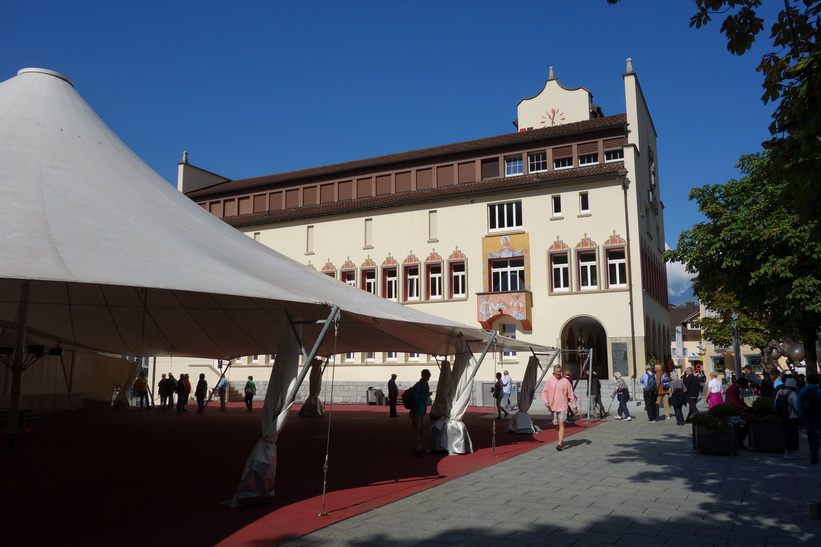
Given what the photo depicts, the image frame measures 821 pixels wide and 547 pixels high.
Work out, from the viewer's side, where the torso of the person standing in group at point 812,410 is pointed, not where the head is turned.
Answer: away from the camera

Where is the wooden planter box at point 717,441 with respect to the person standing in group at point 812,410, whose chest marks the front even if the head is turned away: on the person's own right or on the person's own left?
on the person's own left

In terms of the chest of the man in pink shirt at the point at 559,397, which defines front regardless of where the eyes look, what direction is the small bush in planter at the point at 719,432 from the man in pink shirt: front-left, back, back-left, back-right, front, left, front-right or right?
left

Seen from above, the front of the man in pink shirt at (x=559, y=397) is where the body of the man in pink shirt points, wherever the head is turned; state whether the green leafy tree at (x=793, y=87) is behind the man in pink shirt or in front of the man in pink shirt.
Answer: in front

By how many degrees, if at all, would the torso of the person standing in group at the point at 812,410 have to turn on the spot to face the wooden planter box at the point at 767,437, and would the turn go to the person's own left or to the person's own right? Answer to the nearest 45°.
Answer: approximately 45° to the person's own left

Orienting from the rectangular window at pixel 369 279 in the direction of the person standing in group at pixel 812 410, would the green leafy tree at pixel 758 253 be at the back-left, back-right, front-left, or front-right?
front-left

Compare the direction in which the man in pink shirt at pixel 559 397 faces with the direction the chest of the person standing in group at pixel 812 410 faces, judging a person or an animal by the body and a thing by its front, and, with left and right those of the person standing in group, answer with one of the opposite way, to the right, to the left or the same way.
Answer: the opposite way

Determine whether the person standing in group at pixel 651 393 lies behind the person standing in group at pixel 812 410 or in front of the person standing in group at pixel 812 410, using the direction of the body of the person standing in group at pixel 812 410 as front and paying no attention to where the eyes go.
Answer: in front

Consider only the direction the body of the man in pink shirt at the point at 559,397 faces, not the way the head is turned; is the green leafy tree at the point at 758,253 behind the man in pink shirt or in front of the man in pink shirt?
behind

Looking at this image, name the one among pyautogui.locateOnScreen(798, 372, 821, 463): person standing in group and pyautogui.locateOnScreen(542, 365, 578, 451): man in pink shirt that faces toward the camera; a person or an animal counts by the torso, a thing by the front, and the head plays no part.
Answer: the man in pink shirt

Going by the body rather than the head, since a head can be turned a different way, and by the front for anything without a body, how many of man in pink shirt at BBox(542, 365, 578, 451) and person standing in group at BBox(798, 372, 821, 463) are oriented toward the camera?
1

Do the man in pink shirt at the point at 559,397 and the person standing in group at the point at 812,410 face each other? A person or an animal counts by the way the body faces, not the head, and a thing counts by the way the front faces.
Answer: no

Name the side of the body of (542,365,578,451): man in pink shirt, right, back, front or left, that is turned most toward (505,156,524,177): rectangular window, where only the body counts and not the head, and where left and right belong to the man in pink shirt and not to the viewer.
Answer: back

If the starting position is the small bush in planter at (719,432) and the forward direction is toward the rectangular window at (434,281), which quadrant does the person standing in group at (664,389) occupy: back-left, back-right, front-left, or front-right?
front-right

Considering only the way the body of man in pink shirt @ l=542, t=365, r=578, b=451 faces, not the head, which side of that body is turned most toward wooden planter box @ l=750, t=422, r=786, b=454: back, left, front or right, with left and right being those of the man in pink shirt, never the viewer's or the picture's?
left

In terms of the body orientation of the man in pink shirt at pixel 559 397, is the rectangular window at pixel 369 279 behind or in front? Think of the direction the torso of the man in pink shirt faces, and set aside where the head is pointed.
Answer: behind

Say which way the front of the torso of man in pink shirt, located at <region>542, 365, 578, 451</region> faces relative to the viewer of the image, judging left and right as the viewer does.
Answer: facing the viewer

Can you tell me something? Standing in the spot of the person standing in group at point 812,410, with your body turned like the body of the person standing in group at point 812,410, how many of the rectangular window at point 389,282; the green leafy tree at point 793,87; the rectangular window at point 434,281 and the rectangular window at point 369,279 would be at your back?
1

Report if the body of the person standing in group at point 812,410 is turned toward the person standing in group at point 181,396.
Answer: no

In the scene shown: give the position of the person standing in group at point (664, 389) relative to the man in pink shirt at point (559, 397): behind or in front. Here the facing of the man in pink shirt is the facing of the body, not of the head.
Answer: behind

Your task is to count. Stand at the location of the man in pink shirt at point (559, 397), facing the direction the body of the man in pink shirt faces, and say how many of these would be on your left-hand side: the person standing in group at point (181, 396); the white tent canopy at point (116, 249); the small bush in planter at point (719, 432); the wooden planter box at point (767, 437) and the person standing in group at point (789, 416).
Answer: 3
